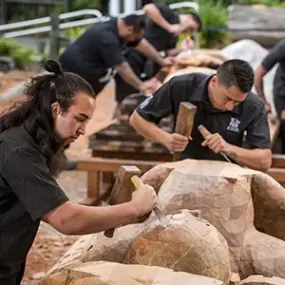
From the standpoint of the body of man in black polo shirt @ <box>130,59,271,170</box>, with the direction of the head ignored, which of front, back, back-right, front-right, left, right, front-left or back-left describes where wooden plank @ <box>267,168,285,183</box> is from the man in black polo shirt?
back-left

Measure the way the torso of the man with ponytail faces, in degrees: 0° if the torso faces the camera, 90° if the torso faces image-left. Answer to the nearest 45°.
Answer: approximately 270°

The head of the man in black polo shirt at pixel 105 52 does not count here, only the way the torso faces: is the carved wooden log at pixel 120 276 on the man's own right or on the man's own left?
on the man's own right

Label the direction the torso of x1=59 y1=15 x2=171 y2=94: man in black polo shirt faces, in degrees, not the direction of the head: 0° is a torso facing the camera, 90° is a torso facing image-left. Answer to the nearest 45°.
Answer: approximately 270°

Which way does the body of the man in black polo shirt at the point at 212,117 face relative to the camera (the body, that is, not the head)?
toward the camera

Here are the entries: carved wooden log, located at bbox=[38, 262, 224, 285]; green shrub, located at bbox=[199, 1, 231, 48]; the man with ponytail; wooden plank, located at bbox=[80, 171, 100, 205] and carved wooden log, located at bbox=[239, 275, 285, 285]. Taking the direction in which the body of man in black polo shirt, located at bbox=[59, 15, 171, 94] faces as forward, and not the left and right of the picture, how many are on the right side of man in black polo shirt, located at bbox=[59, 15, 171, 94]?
4

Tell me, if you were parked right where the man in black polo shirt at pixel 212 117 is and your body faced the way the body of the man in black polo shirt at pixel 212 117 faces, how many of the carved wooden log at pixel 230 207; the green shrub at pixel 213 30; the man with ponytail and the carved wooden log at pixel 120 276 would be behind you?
1

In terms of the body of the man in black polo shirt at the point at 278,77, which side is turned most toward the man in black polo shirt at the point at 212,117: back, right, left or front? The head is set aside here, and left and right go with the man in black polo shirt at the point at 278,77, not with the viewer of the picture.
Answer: front

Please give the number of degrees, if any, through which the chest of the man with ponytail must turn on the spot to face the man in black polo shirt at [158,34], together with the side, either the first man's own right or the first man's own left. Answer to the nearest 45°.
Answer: approximately 90° to the first man's own left

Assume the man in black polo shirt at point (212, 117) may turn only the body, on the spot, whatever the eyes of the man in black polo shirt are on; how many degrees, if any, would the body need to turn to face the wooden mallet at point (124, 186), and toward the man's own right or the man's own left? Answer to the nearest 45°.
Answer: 0° — they already face it

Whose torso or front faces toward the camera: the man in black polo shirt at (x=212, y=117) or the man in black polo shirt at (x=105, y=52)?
the man in black polo shirt at (x=212, y=117)

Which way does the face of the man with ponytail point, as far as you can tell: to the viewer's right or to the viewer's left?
to the viewer's right

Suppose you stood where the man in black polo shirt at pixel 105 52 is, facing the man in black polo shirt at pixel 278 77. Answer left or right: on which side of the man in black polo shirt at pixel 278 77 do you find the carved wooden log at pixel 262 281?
right
